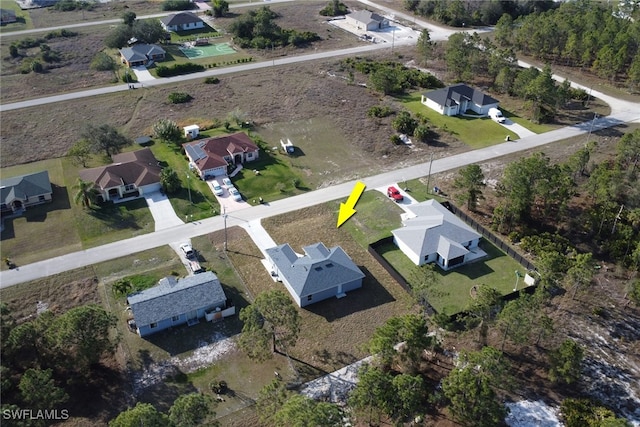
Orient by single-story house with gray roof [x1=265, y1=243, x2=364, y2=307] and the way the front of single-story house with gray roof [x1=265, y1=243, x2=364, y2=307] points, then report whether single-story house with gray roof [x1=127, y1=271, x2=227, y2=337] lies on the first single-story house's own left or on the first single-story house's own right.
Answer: on the first single-story house's own left

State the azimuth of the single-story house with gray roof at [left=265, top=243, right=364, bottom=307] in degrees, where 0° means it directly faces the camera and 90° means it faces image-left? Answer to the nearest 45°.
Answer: approximately 135°
